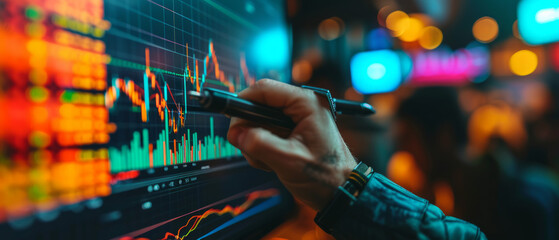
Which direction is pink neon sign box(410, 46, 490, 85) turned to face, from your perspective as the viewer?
facing the viewer

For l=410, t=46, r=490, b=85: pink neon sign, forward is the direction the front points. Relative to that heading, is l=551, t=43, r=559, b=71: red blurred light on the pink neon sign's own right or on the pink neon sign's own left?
on the pink neon sign's own left

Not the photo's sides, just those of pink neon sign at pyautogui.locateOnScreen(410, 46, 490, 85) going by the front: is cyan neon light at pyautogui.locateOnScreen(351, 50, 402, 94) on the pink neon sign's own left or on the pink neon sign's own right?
on the pink neon sign's own right

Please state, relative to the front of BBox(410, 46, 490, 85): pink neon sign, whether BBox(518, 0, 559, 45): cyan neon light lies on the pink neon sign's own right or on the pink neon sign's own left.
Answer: on the pink neon sign's own left
